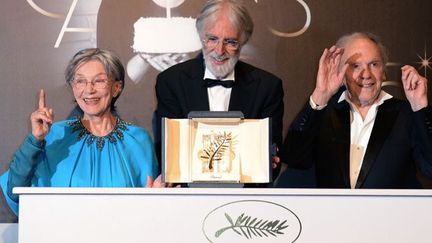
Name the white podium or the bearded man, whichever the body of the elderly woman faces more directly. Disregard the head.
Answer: the white podium

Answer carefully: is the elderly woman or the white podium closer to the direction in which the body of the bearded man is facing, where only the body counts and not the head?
the white podium

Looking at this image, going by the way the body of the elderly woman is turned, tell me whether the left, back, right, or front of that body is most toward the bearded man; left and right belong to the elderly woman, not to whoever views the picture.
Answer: left

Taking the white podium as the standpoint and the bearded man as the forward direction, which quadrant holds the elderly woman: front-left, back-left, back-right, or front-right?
front-left

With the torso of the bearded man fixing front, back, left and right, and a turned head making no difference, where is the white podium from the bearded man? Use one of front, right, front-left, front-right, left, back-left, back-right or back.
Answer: front

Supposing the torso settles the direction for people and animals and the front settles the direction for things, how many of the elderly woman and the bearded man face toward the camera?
2

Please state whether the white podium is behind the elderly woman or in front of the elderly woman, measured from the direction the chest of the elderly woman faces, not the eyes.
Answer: in front

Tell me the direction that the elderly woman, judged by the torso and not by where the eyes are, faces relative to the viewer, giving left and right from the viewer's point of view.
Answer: facing the viewer

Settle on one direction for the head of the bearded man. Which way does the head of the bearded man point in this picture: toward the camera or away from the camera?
toward the camera

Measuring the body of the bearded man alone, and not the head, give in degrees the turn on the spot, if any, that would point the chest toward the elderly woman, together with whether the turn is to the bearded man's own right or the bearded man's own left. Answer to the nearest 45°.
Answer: approximately 90° to the bearded man's own right

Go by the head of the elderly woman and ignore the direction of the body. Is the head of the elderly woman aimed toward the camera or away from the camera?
toward the camera
